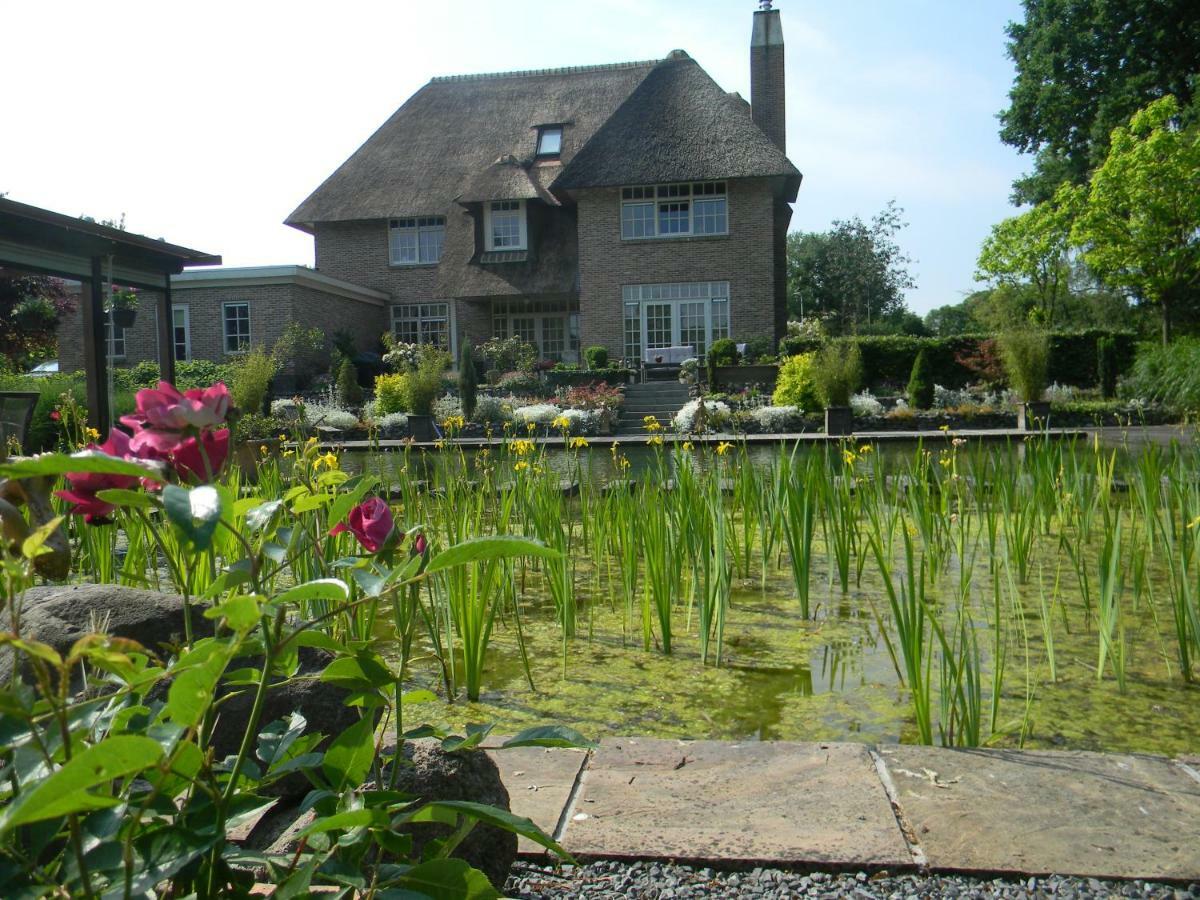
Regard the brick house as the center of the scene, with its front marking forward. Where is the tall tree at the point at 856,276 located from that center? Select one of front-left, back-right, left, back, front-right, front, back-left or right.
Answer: back-left

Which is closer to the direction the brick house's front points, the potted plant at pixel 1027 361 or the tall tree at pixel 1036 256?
the potted plant

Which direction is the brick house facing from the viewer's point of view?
toward the camera

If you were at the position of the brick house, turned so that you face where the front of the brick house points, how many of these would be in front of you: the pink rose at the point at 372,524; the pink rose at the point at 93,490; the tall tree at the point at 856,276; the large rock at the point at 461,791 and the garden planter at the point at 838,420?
4

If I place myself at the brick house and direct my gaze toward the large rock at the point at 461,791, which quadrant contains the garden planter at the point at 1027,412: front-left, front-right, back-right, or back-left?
front-left

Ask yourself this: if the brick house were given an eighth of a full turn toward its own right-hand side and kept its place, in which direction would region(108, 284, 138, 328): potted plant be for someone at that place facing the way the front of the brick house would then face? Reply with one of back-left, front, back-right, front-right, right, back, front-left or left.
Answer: front

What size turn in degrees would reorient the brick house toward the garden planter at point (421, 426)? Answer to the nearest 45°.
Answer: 0° — it already faces it

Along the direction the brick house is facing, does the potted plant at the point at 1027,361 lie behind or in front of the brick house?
in front

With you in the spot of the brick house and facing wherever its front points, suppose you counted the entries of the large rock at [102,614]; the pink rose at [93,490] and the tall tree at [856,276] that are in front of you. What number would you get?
2

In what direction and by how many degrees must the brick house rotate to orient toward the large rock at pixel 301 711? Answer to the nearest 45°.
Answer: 0° — it already faces it

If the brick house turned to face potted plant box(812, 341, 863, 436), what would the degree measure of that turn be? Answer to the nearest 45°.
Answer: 0° — it already faces it

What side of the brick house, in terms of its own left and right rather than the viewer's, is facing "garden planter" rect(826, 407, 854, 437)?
front

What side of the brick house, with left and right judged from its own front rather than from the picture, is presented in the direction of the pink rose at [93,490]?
front

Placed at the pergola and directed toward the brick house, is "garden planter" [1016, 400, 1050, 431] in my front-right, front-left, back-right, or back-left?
front-right

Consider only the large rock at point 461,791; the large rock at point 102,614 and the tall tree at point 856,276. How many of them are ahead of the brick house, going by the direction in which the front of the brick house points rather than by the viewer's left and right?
2
